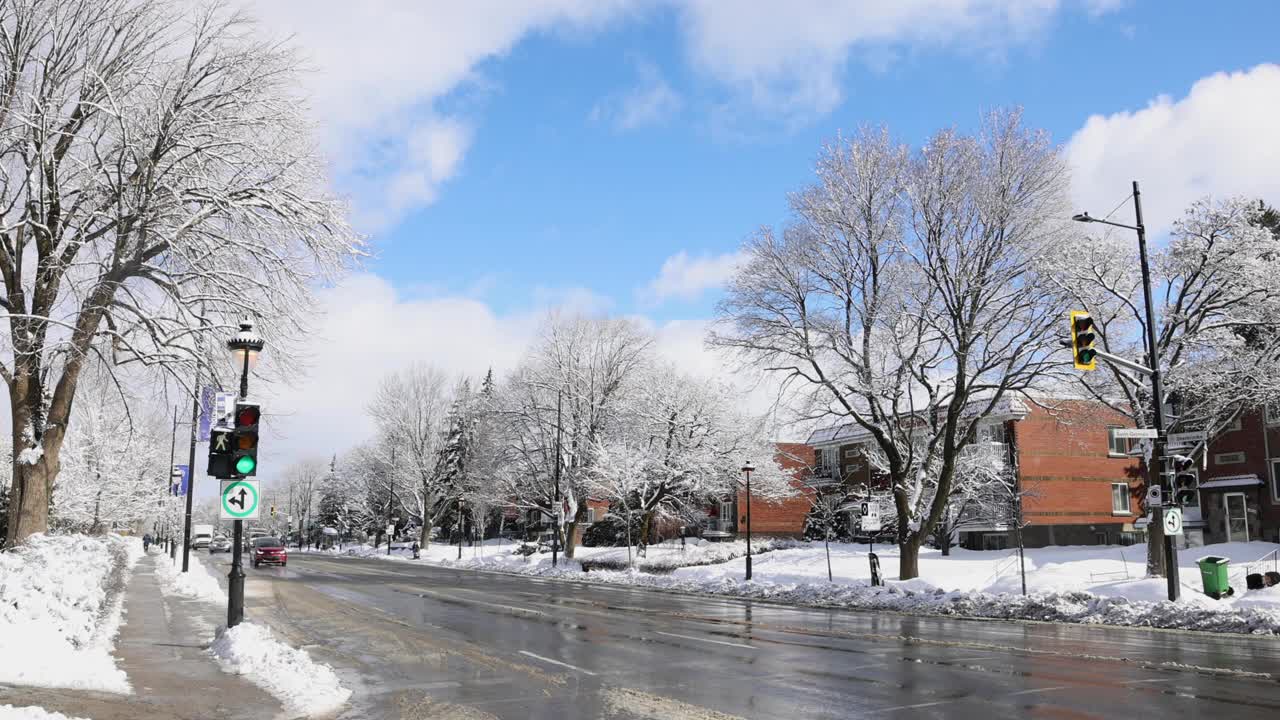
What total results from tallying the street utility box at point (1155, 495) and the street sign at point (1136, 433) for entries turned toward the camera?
2

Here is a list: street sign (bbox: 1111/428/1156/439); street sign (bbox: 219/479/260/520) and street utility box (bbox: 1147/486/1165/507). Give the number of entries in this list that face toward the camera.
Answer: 3

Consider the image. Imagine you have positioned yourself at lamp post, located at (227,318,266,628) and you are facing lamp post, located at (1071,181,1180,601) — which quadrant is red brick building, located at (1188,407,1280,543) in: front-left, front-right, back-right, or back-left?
front-left

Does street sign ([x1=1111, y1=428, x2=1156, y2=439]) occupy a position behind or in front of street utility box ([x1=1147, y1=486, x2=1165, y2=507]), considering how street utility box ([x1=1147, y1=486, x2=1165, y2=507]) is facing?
in front

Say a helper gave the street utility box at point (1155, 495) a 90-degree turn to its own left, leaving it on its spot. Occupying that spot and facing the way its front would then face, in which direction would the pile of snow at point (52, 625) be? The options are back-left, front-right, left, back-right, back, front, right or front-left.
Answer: back-right

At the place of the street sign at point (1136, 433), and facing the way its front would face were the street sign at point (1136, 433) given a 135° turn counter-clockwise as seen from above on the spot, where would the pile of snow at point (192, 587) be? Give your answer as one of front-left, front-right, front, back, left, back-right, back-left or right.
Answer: back-left

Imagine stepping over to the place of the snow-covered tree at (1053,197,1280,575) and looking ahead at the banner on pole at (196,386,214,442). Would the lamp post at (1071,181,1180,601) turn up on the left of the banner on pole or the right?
left

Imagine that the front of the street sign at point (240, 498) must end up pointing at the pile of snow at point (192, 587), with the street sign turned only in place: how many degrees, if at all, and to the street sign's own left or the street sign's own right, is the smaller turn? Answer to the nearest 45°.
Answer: approximately 180°

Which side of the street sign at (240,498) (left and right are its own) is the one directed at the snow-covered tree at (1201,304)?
left

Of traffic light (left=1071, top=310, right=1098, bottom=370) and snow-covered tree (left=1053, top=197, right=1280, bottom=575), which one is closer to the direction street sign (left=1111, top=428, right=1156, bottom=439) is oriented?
the traffic light

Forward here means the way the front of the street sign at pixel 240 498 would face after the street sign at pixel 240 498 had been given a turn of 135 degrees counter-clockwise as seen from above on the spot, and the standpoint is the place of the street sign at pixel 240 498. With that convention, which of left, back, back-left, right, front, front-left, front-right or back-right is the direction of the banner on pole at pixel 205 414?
front-left

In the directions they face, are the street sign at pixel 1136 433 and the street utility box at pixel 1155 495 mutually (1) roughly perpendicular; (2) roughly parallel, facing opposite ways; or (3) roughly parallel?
roughly parallel

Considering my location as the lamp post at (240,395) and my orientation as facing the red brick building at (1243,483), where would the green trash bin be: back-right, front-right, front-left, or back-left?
front-right

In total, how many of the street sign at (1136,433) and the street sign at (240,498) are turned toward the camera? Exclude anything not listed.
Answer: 2

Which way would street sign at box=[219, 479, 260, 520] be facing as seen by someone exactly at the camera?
facing the viewer
